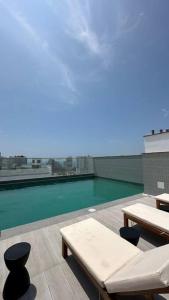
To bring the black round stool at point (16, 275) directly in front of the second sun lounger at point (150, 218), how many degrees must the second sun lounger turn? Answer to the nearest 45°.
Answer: approximately 90° to its left

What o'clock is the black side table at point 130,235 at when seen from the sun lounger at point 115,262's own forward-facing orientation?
The black side table is roughly at 2 o'clock from the sun lounger.

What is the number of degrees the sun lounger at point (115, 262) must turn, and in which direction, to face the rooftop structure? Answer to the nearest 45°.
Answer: approximately 45° to its right

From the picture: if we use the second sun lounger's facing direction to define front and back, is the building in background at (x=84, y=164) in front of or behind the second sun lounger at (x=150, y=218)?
in front

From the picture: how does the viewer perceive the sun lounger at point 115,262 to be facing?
facing away from the viewer and to the left of the viewer

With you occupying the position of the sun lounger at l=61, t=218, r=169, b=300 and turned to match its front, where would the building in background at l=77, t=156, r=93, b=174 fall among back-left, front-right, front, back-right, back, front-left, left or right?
front-right

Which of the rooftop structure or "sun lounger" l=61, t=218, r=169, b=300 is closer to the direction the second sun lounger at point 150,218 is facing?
the rooftop structure

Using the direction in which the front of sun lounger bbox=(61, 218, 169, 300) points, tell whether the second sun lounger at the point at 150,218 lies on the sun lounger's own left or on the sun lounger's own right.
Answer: on the sun lounger's own right

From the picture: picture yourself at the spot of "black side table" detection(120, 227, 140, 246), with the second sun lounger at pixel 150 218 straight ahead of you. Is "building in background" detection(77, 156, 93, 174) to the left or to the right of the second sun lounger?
left

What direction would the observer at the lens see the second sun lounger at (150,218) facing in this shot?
facing away from the viewer and to the left of the viewer

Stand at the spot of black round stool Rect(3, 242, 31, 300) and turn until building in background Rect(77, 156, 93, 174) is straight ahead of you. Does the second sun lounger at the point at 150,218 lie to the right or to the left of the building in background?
right

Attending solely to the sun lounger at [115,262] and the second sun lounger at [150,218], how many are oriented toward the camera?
0
